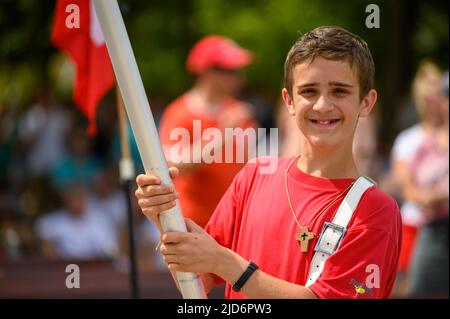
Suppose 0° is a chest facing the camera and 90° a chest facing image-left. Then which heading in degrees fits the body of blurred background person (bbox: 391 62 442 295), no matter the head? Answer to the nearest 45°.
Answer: approximately 315°

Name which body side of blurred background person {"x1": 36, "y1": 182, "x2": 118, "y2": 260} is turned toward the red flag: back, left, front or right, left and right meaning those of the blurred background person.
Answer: front

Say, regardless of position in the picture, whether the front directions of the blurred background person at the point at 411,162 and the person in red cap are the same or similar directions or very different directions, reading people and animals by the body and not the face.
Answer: same or similar directions

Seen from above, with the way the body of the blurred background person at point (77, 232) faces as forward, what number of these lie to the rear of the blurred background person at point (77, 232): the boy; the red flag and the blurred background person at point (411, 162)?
0

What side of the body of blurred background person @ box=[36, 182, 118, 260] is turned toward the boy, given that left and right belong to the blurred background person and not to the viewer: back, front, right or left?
front

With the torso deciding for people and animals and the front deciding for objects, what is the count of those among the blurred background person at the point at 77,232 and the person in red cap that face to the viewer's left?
0

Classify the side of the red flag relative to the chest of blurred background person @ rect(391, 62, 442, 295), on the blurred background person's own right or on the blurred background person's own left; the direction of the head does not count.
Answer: on the blurred background person's own right

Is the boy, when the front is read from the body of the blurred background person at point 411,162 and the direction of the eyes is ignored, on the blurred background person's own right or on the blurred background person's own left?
on the blurred background person's own right

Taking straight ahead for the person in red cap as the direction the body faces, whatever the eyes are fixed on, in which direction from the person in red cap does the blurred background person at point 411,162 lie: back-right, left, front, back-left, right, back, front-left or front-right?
front-left

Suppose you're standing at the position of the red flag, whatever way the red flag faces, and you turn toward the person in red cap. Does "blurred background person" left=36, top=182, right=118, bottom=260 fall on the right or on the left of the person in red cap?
left

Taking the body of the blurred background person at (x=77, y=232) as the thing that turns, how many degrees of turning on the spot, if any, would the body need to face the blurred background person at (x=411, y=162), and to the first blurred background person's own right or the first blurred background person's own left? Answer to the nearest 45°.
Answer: approximately 45° to the first blurred background person's own left

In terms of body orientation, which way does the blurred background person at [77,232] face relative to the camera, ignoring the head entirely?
toward the camera

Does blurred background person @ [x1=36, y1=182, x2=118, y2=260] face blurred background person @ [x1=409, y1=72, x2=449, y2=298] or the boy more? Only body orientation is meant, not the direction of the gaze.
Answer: the boy

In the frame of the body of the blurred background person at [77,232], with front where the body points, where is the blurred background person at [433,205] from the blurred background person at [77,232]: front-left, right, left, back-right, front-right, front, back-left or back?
front-left

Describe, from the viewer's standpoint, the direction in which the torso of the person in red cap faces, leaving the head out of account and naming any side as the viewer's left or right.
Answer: facing the viewer and to the right of the viewer

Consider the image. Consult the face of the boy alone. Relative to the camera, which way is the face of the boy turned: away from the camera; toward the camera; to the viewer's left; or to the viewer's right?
toward the camera

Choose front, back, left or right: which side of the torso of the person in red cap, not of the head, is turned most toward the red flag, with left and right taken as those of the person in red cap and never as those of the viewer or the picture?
right
